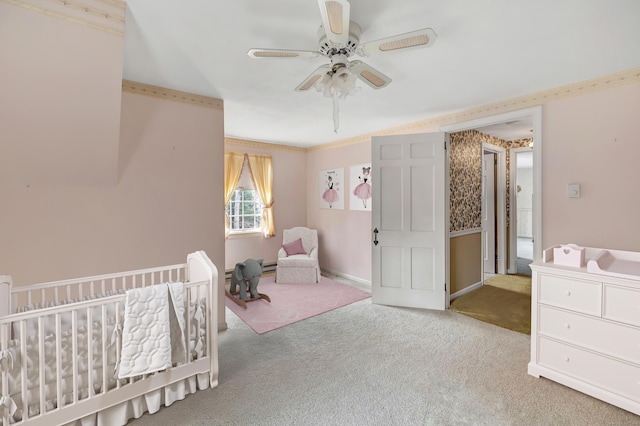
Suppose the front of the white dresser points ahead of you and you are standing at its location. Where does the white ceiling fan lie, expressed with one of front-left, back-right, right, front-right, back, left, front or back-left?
front

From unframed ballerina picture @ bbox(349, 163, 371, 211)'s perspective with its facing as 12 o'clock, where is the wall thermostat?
The wall thermostat is roughly at 9 o'clock from the unframed ballerina picture.

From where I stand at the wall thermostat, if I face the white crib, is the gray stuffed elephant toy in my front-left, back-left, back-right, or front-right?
front-right

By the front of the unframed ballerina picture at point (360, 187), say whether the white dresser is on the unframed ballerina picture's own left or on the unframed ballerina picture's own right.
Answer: on the unframed ballerina picture's own left

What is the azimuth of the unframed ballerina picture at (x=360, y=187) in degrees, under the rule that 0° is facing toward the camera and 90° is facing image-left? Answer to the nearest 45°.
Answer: approximately 45°

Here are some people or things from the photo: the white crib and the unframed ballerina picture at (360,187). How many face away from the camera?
0

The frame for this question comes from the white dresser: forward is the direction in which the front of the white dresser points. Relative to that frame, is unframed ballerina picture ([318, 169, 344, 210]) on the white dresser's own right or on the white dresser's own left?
on the white dresser's own right

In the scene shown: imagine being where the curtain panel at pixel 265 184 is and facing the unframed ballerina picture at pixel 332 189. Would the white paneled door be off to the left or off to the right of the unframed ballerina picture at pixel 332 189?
right

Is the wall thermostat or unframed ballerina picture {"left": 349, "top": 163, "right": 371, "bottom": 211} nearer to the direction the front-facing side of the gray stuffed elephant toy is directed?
the wall thermostat

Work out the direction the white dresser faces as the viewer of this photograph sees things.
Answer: facing the viewer and to the left of the viewer

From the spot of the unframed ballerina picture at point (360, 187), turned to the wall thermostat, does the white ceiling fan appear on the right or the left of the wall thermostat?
right
